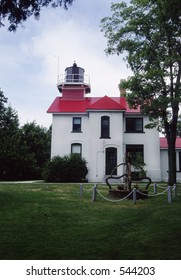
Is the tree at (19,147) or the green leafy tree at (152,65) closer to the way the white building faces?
the green leafy tree

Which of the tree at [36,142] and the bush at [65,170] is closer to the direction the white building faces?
the bush

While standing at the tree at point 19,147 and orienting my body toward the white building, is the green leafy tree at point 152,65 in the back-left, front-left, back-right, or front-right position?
front-right

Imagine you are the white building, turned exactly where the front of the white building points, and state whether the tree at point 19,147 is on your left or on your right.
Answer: on your right

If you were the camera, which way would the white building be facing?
facing the viewer

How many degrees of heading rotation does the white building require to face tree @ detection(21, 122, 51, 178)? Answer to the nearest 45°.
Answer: approximately 135° to its right

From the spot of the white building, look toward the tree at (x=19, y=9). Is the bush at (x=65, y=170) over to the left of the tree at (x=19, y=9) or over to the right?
right

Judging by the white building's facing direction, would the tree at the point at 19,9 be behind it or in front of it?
in front

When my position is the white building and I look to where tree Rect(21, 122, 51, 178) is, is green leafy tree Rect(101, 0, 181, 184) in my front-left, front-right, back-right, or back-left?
back-left
